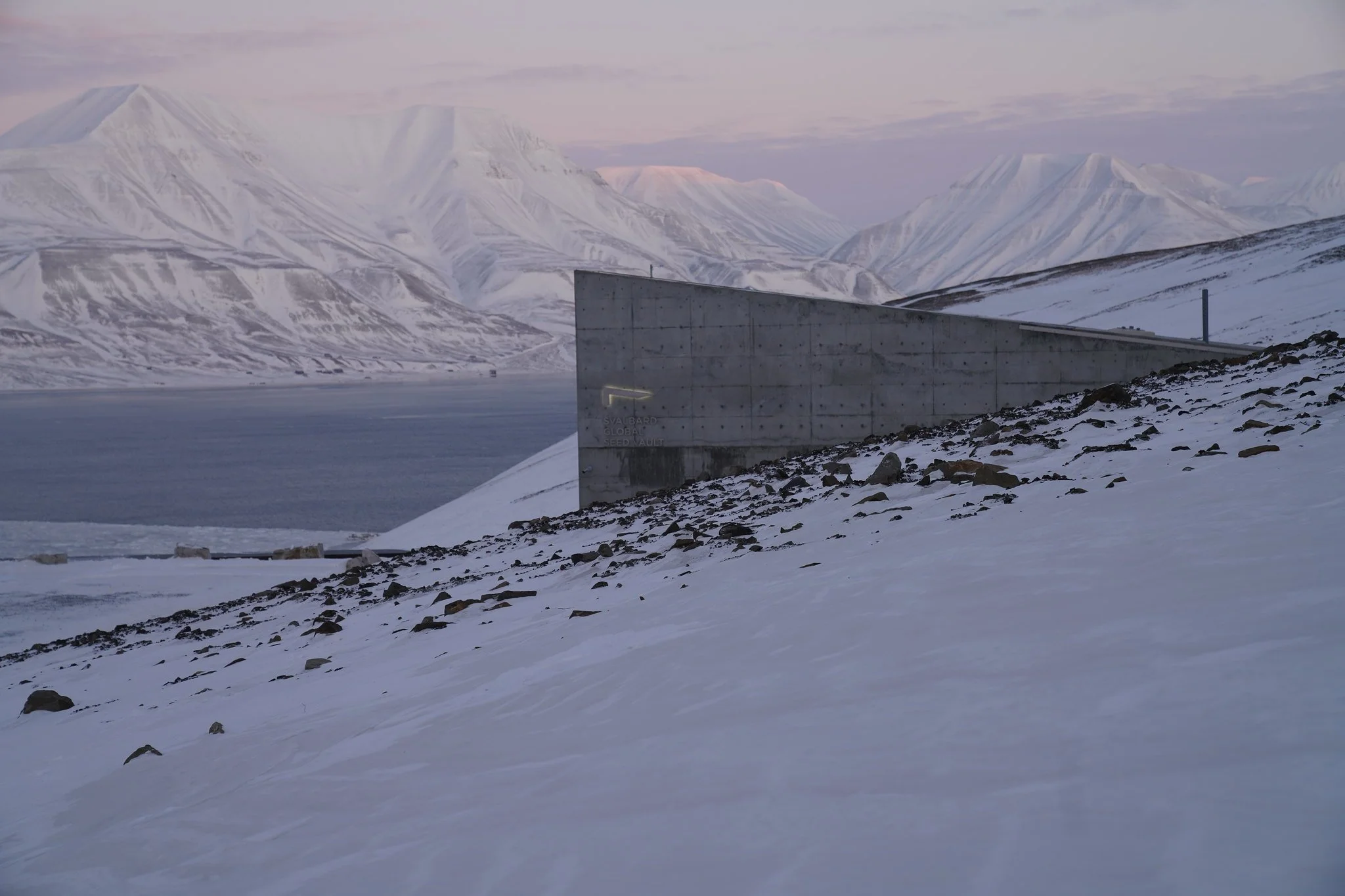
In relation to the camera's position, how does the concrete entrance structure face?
facing to the left of the viewer

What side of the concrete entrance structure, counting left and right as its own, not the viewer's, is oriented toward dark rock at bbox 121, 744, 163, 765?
left

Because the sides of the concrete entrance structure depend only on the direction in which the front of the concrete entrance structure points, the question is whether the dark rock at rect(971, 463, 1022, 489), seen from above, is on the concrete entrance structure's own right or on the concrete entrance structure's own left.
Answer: on the concrete entrance structure's own left

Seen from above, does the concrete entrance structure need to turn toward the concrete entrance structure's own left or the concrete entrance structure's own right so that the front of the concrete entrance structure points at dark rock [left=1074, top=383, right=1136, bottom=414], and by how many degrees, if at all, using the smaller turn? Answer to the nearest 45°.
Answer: approximately 135° to the concrete entrance structure's own left
